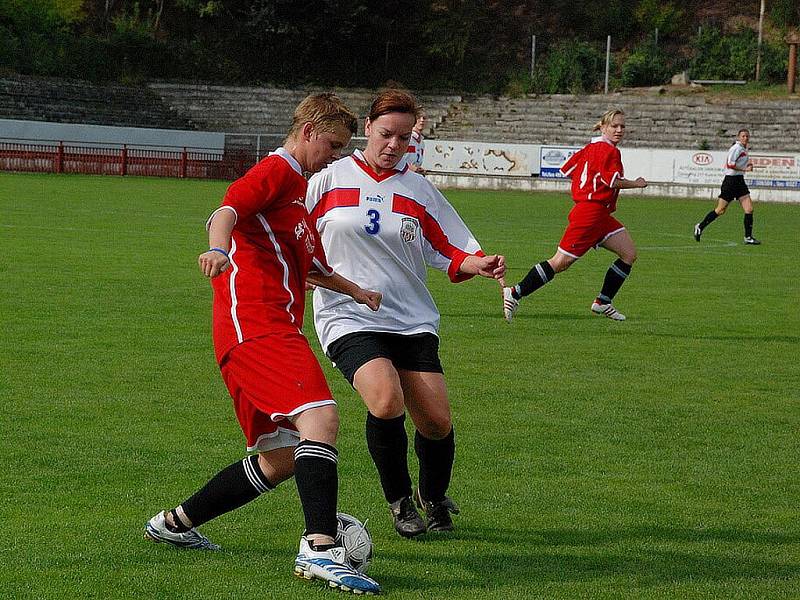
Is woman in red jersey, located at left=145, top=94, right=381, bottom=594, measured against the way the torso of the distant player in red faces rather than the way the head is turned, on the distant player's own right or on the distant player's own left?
on the distant player's own right

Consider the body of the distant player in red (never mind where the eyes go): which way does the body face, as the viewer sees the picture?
to the viewer's right

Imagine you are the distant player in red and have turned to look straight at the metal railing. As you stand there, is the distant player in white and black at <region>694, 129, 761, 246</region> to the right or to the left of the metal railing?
right

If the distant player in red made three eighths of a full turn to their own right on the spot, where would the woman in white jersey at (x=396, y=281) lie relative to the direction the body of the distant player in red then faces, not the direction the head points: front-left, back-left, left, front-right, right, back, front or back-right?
front-left

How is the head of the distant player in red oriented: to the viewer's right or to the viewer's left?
to the viewer's right

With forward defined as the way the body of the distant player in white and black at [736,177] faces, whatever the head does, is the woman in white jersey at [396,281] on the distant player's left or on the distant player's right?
on the distant player's right

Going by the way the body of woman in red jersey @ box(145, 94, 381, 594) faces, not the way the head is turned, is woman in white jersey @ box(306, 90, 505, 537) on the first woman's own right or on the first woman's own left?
on the first woman's own left

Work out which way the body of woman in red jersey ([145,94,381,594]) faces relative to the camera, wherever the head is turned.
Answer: to the viewer's right

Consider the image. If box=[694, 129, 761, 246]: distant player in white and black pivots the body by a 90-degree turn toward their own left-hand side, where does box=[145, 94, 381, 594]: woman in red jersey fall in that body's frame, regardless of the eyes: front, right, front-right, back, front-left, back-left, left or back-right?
back

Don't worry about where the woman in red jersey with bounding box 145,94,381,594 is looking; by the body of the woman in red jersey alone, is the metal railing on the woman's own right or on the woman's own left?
on the woman's own left

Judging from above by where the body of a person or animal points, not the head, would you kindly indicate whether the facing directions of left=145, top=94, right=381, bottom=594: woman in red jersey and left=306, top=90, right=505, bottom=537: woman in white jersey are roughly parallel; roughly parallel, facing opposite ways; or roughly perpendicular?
roughly perpendicular
